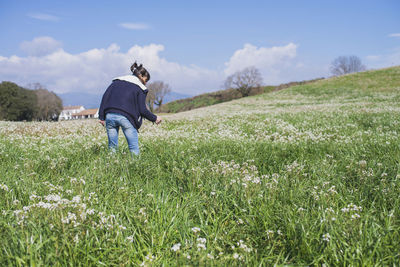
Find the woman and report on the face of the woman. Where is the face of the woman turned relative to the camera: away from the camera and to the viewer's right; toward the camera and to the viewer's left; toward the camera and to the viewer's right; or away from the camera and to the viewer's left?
away from the camera and to the viewer's right

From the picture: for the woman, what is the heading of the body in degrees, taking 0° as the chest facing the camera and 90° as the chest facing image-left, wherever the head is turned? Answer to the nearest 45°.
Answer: approximately 225°
